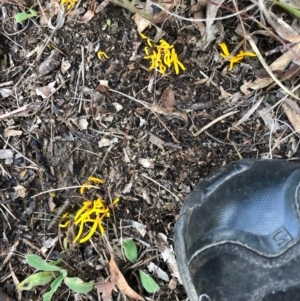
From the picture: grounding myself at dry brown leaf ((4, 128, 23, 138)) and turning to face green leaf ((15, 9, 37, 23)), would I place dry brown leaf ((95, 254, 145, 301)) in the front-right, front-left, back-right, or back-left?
back-right

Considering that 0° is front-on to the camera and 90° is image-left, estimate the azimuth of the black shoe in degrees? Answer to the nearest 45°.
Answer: approximately 135°

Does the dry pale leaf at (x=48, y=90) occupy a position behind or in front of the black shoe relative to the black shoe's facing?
in front

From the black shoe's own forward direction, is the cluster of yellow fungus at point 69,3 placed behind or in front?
in front

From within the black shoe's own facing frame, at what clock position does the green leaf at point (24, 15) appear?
The green leaf is roughly at 11 o'clock from the black shoe.
